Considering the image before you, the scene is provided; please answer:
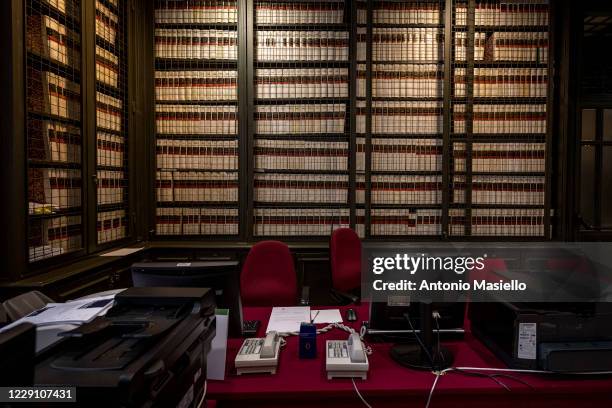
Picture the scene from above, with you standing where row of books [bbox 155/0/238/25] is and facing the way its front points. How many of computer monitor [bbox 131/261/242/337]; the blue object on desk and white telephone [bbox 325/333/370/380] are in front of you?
3

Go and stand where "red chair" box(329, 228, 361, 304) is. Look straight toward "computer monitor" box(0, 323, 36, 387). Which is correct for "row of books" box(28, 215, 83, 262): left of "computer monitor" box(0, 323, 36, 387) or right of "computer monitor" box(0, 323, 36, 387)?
right

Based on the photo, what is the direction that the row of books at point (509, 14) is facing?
toward the camera

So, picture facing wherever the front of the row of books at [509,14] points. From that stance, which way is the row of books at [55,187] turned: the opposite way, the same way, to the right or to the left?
to the left

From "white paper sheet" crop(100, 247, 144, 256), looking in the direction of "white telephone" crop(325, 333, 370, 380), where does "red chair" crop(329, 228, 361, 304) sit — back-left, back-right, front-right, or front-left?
front-left

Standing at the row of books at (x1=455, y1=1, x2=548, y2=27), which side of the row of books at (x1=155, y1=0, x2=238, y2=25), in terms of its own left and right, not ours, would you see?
left

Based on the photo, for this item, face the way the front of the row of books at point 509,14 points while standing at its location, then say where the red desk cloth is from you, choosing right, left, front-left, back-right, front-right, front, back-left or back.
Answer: front

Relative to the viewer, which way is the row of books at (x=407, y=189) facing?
toward the camera

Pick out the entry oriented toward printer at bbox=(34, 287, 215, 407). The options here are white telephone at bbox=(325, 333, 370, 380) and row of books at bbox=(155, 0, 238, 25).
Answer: the row of books

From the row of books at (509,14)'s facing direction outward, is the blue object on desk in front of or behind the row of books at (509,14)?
in front
